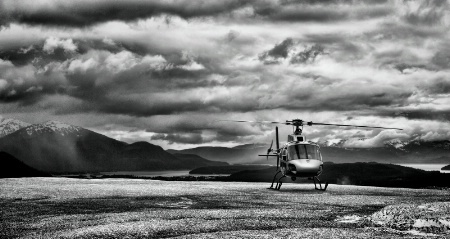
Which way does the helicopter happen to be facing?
toward the camera
